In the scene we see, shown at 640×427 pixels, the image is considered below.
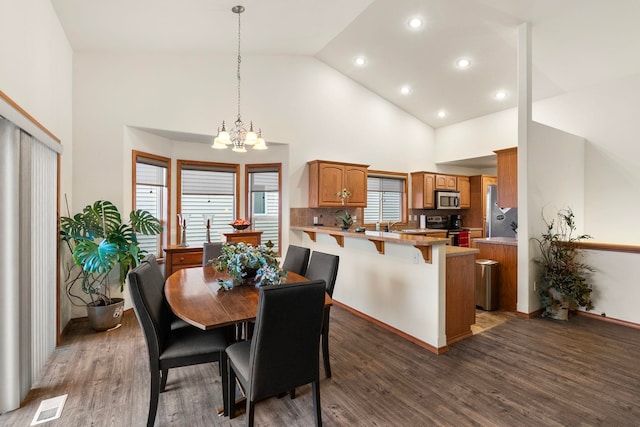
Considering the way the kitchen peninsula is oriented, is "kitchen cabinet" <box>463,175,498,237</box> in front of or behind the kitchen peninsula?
behind

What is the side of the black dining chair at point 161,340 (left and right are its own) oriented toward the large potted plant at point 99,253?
left

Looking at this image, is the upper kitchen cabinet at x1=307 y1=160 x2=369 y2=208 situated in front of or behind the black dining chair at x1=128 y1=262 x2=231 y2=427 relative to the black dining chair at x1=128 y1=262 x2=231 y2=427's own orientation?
in front

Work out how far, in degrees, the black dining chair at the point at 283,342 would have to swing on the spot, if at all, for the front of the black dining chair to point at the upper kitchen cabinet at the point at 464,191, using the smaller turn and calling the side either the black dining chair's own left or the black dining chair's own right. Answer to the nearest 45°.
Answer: approximately 90° to the black dining chair's own right

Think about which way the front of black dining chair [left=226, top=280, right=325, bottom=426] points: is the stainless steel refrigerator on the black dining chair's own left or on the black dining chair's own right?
on the black dining chair's own right

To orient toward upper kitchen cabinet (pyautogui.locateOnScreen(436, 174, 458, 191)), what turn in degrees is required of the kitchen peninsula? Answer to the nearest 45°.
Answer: approximately 135° to its right

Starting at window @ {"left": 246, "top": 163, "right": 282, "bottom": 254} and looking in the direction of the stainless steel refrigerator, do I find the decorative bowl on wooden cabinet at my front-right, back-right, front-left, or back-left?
back-right

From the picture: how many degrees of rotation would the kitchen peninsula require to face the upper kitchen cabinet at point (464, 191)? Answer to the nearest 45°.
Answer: approximately 135° to its right

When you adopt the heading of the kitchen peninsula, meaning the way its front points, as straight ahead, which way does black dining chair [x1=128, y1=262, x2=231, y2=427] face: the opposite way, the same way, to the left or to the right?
the opposite way

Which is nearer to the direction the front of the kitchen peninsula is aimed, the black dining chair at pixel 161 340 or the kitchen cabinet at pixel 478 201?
the black dining chair

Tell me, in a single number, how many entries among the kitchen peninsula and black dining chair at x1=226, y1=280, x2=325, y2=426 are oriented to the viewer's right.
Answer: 0

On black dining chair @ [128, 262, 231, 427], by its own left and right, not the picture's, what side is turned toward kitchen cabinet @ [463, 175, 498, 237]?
front
